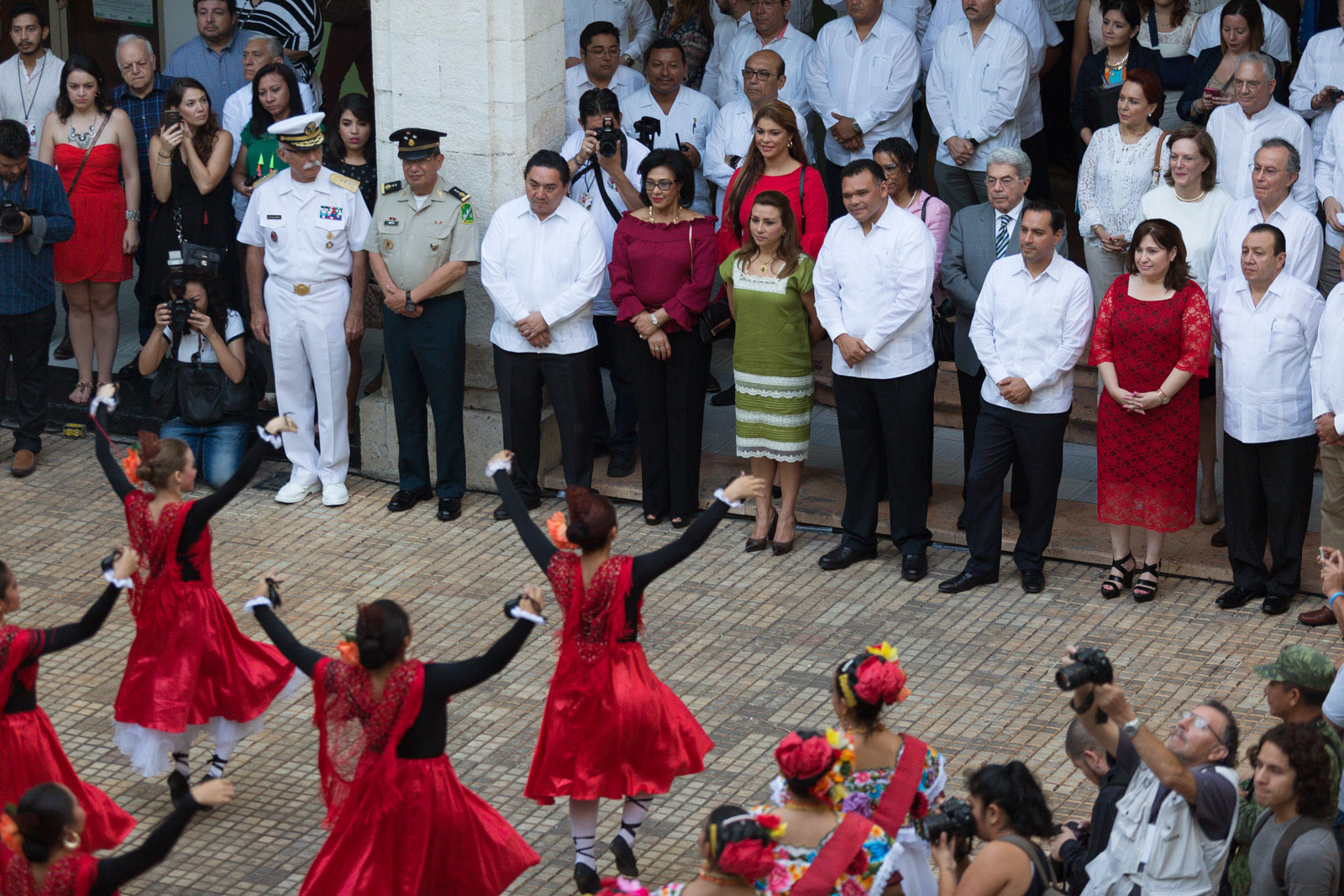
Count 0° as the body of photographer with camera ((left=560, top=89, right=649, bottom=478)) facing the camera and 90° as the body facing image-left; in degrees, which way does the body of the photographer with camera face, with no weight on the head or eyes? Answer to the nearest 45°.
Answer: approximately 0°

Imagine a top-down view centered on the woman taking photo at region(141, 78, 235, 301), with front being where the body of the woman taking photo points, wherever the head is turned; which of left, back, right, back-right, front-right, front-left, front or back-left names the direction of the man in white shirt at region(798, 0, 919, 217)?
left

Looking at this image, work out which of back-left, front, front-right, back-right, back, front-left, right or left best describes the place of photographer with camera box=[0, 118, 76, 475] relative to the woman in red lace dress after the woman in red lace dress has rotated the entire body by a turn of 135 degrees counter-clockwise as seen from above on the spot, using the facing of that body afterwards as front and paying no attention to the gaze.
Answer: back

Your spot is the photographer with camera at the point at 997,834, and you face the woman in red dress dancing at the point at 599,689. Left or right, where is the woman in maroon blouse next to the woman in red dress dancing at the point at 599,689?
right

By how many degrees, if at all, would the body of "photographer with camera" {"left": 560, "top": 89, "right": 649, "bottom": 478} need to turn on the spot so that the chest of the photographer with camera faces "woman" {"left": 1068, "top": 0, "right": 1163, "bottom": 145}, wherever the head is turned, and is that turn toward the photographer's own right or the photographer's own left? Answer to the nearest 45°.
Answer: approximately 90° to the photographer's own left

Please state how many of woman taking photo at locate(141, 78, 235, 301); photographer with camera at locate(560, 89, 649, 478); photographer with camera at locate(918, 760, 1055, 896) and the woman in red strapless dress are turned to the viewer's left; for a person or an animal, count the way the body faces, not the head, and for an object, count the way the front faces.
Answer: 1

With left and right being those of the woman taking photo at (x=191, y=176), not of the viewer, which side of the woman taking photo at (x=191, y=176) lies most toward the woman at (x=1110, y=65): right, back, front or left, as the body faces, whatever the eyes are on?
left

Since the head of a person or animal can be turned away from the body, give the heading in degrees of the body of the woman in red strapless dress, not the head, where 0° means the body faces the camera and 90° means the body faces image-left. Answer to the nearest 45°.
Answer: approximately 0°

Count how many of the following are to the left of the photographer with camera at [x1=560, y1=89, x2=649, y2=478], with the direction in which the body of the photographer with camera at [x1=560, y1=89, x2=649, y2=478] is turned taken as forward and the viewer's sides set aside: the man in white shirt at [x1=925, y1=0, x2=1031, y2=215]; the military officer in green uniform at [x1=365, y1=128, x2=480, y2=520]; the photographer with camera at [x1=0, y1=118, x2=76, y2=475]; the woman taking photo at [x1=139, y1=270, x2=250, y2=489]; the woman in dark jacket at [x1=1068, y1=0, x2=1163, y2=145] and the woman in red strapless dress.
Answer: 2

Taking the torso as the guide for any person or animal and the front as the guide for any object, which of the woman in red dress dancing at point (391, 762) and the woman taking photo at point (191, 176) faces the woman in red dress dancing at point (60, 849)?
the woman taking photo

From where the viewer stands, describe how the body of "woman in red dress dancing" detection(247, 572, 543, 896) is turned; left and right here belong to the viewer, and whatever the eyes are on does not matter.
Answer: facing away from the viewer

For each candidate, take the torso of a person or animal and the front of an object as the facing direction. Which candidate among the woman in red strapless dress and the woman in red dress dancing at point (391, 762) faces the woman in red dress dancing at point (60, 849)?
the woman in red strapless dress
